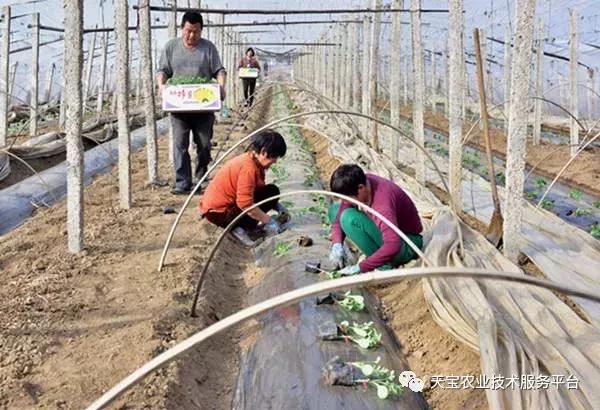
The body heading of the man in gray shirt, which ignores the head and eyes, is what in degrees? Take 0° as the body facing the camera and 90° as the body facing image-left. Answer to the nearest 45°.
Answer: approximately 0°

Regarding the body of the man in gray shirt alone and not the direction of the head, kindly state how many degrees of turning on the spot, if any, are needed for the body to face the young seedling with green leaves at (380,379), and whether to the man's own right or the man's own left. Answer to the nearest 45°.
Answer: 0° — they already face it

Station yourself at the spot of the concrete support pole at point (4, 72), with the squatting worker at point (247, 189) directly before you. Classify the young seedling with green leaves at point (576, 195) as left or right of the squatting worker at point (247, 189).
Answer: left

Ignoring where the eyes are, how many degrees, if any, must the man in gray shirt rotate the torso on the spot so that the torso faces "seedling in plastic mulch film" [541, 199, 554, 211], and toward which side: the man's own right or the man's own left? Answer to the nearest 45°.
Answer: approximately 90° to the man's own left

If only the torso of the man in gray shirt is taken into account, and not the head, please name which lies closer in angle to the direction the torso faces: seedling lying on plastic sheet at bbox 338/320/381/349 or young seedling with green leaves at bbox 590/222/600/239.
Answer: the seedling lying on plastic sheet

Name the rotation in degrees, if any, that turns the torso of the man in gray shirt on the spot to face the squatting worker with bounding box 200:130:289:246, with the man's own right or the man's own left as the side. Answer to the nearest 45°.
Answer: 0° — they already face them

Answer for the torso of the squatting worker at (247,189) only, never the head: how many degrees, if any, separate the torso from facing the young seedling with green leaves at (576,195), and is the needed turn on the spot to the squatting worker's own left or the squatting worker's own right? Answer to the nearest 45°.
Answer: approximately 45° to the squatting worker's own left

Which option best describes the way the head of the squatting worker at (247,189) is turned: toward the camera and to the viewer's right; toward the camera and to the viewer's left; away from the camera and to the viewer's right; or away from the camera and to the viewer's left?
toward the camera and to the viewer's right

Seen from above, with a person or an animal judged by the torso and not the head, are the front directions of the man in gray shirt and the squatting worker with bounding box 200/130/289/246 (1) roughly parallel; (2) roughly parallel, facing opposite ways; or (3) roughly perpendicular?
roughly perpendicular

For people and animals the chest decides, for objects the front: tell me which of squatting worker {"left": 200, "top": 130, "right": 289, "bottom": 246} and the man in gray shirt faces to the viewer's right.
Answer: the squatting worker

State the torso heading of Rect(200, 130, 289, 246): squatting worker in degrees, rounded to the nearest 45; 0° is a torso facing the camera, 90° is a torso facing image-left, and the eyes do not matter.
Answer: approximately 270°

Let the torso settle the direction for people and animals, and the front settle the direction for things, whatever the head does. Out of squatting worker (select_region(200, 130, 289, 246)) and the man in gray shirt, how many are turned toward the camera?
1
